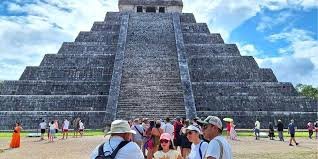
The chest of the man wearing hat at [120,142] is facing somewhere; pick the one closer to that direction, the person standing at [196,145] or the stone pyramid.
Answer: the stone pyramid

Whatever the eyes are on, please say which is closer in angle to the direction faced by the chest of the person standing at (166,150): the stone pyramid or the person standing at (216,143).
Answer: the person standing

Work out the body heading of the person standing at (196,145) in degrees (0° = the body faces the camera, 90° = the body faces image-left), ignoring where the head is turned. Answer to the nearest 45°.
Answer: approximately 45°

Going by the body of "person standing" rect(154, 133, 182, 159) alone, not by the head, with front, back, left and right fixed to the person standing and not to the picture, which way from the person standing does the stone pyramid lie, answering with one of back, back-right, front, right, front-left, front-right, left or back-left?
back

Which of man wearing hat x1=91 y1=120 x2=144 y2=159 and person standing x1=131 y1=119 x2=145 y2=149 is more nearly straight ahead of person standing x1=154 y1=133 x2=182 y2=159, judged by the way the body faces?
the man wearing hat

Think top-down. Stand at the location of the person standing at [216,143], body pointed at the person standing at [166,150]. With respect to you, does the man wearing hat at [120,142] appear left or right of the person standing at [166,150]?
left

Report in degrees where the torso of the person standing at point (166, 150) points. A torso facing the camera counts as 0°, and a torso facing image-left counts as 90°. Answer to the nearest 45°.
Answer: approximately 0°
